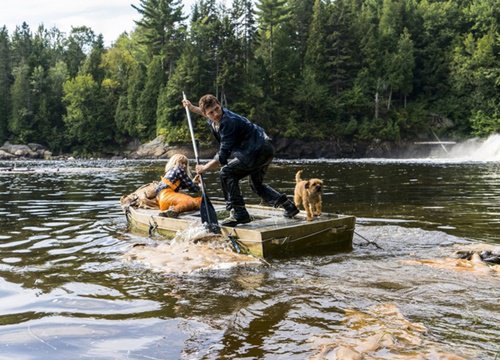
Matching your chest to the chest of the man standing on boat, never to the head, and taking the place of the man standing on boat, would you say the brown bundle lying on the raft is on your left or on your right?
on your right

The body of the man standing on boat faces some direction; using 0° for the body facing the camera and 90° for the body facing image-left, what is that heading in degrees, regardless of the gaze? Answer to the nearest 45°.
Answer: approximately 90°
